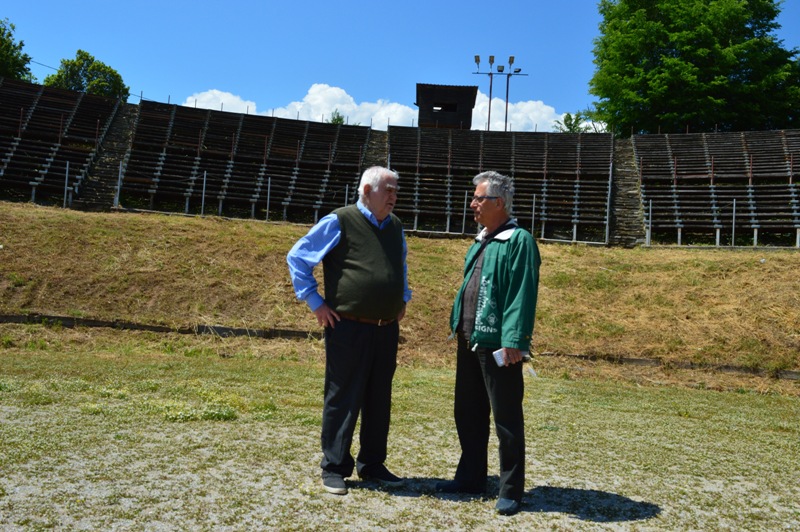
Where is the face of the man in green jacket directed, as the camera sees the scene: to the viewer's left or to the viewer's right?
to the viewer's left

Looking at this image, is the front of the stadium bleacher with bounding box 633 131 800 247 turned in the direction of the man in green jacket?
yes

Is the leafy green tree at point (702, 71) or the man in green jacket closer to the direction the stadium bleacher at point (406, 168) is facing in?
the man in green jacket

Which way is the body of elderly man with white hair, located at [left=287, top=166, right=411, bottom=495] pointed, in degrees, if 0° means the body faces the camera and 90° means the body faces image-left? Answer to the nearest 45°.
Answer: approximately 315°

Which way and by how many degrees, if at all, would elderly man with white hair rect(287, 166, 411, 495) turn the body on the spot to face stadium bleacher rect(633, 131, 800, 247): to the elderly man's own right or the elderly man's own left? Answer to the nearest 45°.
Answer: approximately 90° to the elderly man's own left

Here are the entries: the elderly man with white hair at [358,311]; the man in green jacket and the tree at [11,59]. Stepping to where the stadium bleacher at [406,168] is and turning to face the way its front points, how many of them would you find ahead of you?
2

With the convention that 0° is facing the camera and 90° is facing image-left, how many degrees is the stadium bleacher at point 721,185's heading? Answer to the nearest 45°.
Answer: approximately 0°

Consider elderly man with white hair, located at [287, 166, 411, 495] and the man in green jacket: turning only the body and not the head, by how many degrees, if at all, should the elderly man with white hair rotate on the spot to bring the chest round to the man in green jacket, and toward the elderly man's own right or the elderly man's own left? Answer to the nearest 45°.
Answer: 0° — they already face them

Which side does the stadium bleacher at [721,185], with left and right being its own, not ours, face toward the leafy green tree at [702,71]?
back

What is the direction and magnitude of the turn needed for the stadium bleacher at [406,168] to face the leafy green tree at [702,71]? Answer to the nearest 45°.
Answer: approximately 135° to its left

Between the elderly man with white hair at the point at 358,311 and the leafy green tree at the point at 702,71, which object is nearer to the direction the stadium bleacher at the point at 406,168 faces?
the elderly man with white hair

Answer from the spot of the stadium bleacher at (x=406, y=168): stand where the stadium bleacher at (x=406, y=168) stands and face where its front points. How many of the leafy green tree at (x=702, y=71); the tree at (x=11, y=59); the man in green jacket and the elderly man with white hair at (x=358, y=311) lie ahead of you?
2
